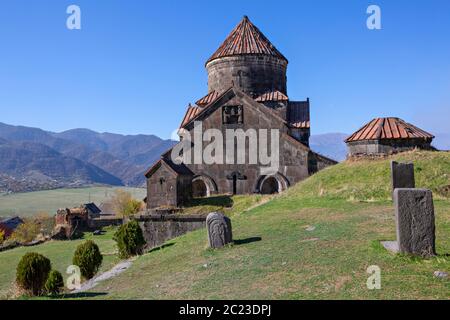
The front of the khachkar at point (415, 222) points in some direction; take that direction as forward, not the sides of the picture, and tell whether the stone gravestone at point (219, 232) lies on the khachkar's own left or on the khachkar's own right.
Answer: on the khachkar's own right

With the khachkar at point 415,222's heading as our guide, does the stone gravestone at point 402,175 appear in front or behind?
behind

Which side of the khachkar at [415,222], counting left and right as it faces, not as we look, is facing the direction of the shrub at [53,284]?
right

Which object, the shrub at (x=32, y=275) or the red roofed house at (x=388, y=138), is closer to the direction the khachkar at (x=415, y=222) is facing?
the shrub

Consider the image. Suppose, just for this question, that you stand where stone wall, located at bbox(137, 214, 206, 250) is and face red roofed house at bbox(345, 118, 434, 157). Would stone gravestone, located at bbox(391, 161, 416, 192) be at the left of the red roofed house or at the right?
right

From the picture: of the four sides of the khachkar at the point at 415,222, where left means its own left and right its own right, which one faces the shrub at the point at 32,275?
right

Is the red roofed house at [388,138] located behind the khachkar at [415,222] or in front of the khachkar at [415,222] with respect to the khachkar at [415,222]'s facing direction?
behind

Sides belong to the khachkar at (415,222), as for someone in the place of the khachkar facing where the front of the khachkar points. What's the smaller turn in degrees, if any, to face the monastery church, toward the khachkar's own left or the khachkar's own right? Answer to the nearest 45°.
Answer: approximately 135° to the khachkar's own right

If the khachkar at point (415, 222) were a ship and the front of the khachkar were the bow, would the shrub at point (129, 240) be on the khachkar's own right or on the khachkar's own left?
on the khachkar's own right
